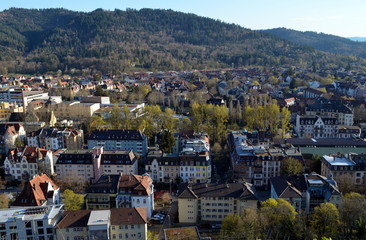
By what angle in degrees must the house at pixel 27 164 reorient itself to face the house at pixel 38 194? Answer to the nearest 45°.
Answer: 0° — it already faces it

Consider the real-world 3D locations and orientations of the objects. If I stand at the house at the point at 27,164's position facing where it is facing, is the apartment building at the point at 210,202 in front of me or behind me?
in front

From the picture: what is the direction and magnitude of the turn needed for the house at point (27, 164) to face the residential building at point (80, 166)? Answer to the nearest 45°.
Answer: approximately 45° to its left

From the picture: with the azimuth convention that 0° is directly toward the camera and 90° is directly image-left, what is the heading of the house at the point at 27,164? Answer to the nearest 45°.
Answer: approximately 0°

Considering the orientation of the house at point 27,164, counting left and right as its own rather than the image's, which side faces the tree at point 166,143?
left

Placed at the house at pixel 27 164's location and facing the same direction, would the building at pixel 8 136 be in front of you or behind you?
behind

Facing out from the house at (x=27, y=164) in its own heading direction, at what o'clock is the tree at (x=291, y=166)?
The tree is roughly at 10 o'clock from the house.

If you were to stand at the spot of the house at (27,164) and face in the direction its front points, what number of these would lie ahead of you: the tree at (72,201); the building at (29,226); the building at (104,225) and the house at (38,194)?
4

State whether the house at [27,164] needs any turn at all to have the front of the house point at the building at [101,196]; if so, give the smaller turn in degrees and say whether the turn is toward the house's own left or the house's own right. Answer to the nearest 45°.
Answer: approximately 45° to the house's own left

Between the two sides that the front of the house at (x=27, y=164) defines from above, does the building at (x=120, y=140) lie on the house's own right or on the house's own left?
on the house's own left

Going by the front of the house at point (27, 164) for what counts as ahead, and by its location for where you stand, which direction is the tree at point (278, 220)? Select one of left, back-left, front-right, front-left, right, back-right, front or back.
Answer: front-left

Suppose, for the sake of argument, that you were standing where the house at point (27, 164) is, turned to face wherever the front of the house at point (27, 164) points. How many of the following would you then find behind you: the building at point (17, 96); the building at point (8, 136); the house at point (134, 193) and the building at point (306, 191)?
2

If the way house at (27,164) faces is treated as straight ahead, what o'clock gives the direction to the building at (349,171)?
The building is roughly at 10 o'clock from the house.
